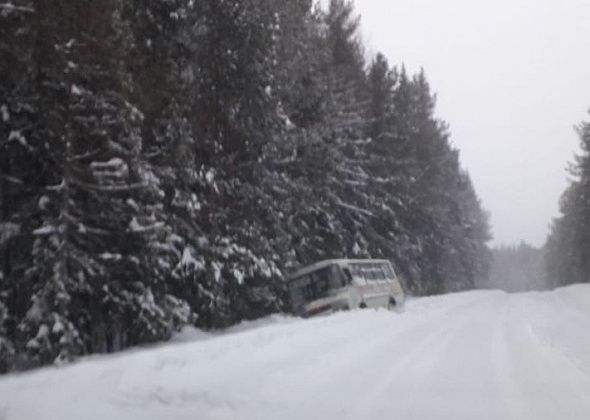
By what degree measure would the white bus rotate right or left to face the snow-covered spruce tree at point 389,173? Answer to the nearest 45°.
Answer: approximately 135° to its right

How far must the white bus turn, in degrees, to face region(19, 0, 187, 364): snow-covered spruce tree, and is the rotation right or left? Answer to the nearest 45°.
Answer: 0° — it already faces it

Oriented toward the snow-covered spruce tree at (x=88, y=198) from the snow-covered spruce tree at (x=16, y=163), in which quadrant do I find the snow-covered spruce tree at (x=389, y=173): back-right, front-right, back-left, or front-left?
front-left

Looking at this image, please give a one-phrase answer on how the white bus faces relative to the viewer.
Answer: facing the viewer and to the left of the viewer

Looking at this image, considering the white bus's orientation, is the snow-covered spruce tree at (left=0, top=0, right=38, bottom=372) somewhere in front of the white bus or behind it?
in front

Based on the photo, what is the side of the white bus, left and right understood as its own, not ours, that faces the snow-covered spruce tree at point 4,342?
front
